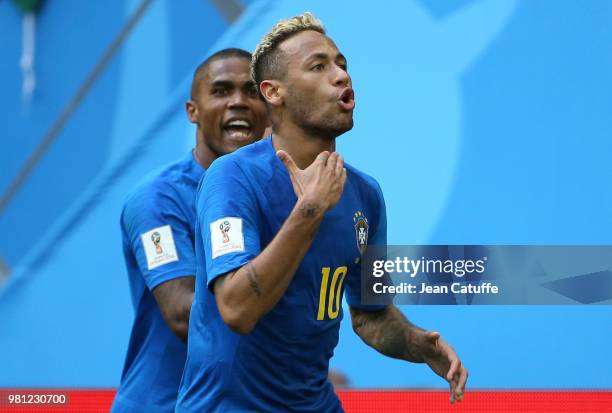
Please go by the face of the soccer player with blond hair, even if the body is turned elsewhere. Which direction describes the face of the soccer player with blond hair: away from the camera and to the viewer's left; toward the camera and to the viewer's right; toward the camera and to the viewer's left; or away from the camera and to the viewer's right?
toward the camera and to the viewer's right

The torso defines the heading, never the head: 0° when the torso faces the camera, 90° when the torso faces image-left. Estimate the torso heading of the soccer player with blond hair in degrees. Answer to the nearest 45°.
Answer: approximately 315°

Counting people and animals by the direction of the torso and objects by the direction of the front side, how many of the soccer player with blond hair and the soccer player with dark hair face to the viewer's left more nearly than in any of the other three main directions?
0

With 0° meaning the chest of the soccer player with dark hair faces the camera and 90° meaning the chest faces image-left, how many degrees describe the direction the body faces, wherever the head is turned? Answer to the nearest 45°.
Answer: approximately 315°

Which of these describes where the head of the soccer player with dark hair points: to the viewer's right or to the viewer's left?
to the viewer's right

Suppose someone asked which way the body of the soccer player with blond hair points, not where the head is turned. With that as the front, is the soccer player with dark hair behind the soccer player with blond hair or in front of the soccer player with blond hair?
behind

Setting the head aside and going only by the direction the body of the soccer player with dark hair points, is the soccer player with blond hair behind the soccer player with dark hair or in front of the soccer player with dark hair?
in front
